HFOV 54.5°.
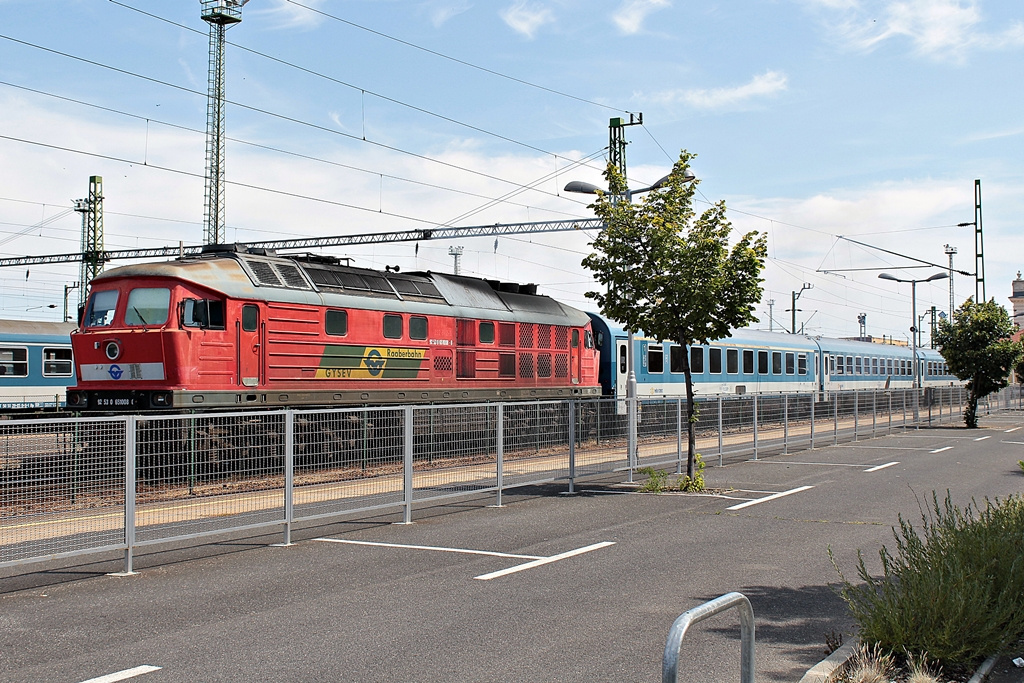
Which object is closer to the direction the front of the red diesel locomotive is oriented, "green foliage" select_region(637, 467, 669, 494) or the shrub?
the shrub

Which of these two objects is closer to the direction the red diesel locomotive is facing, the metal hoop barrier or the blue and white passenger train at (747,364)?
the metal hoop barrier

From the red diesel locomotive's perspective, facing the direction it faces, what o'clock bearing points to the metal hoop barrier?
The metal hoop barrier is roughly at 10 o'clock from the red diesel locomotive.

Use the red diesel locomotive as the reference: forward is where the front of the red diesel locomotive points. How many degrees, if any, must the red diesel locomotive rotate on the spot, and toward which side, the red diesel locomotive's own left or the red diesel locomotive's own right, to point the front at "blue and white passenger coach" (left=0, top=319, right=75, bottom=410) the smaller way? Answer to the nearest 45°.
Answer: approximately 90° to the red diesel locomotive's own right

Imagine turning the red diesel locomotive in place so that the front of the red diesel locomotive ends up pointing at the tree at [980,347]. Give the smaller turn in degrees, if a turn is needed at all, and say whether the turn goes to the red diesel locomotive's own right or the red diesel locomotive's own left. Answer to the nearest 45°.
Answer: approximately 180°

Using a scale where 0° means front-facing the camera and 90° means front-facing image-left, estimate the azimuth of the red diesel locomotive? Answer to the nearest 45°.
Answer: approximately 45°

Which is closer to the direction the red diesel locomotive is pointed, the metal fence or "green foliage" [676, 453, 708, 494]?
the metal fence

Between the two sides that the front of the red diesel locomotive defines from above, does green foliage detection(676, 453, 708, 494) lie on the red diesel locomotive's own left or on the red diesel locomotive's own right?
on the red diesel locomotive's own left

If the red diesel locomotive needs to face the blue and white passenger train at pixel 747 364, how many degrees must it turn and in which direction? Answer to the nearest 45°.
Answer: approximately 180°

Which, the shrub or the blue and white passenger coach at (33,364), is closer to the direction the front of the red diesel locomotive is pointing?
the shrub

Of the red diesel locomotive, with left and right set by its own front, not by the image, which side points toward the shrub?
left
